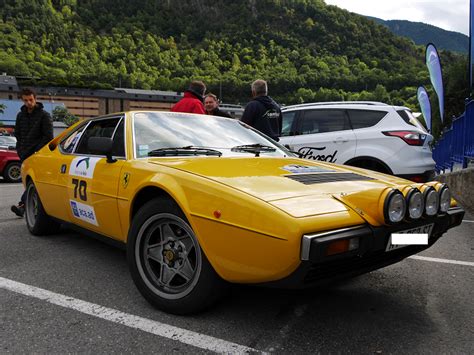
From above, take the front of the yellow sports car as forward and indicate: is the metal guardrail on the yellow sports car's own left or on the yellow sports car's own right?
on the yellow sports car's own left

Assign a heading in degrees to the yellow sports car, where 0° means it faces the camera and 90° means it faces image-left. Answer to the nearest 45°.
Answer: approximately 315°

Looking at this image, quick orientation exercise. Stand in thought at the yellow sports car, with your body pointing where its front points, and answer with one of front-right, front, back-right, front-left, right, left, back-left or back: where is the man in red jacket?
back-left

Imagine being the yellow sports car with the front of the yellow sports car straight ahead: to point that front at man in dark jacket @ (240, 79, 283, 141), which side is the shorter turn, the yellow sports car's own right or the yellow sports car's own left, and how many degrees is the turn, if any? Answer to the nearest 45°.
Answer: approximately 135° to the yellow sports car's own left

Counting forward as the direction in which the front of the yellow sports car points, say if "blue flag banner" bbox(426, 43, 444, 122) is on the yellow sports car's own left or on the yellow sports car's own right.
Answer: on the yellow sports car's own left

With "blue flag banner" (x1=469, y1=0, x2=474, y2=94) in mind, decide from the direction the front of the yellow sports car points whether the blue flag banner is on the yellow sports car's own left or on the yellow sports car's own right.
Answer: on the yellow sports car's own left

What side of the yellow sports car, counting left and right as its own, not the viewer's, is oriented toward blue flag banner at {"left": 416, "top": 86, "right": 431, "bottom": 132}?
left

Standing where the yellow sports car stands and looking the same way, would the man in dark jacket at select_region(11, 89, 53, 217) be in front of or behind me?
behind

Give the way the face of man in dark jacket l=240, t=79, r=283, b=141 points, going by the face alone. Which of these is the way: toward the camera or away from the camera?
away from the camera
